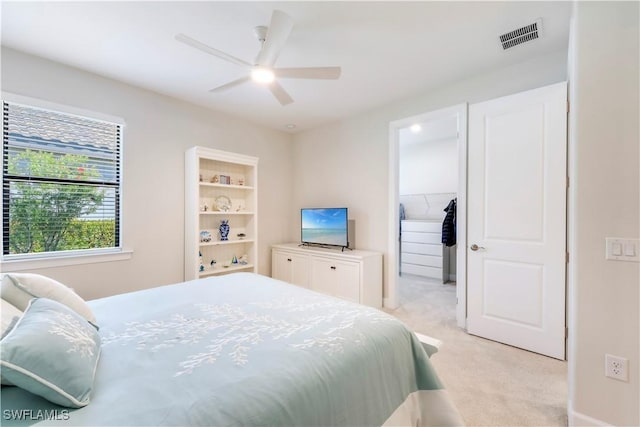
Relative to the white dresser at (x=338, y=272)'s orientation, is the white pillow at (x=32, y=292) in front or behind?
in front

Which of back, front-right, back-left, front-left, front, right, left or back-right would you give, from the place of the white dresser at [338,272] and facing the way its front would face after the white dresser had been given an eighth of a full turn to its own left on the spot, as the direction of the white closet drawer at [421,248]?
back-left

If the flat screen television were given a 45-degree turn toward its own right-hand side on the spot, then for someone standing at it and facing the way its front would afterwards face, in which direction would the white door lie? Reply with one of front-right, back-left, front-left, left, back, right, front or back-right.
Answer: back-left

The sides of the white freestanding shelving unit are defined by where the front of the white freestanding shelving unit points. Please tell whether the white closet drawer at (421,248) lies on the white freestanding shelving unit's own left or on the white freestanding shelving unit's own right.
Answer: on the white freestanding shelving unit's own left

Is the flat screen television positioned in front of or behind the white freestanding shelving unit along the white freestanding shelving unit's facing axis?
in front

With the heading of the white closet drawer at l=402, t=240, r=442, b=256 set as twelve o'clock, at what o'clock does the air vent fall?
The air vent is roughly at 10 o'clock from the white closet drawer.

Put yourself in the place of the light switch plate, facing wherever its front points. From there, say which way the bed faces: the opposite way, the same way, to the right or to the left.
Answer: the opposite way

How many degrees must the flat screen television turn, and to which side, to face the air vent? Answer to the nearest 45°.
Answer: approximately 90° to its left

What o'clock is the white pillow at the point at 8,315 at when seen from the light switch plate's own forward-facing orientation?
The white pillow is roughly at 1 o'clock from the light switch plate.

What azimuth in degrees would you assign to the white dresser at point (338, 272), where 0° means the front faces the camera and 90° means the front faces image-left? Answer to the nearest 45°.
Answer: approximately 45°

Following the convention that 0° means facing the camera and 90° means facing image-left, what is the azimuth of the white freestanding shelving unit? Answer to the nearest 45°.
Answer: approximately 315°

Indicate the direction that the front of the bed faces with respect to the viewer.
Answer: facing away from the viewer and to the right of the viewer

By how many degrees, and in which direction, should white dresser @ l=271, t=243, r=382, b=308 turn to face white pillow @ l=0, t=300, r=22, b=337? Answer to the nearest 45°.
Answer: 0° — it already faces it
